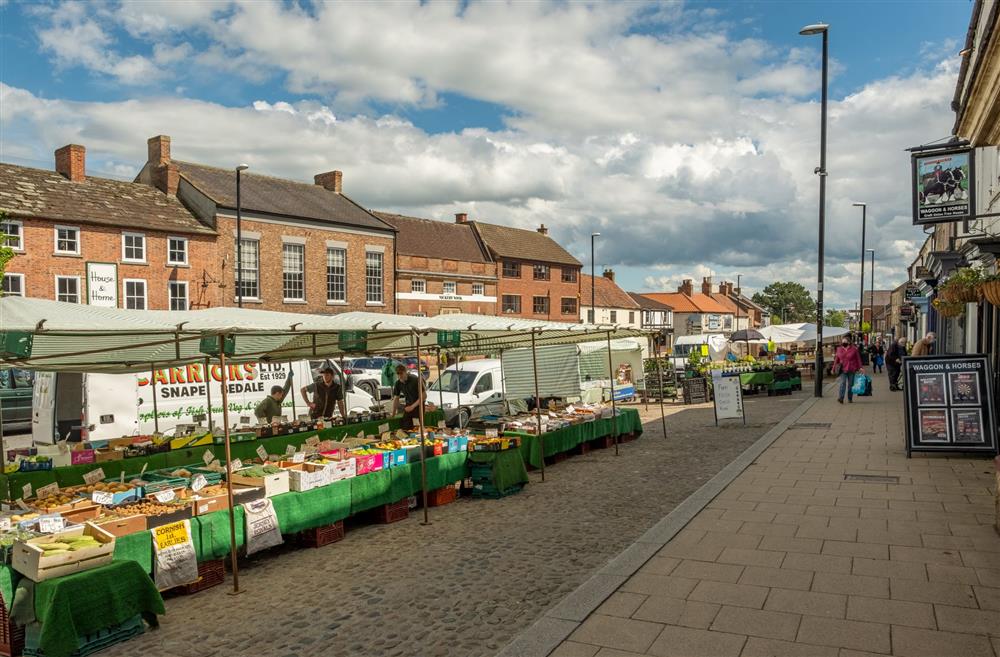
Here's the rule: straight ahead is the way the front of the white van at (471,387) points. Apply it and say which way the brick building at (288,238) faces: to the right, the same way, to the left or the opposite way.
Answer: to the left

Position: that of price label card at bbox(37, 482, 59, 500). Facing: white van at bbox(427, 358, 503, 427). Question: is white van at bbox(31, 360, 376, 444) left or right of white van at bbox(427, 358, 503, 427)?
left

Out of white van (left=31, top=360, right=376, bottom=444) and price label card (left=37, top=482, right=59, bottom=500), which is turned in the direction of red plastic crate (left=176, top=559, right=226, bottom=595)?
the price label card

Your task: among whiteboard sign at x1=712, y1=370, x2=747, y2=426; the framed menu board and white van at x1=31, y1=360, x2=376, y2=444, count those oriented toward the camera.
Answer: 2

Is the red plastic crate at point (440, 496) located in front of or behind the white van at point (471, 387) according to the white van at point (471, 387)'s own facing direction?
in front

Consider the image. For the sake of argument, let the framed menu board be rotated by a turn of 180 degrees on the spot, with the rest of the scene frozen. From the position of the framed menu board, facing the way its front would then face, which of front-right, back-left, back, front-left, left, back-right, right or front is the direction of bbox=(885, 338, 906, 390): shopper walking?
front

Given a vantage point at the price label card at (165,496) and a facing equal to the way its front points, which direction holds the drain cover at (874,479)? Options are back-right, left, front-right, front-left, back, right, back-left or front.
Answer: front-left

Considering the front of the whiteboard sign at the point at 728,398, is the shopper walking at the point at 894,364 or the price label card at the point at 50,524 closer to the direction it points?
the price label card

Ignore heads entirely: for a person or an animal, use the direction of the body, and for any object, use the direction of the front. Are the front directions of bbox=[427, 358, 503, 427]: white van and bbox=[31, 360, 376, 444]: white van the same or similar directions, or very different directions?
very different directions

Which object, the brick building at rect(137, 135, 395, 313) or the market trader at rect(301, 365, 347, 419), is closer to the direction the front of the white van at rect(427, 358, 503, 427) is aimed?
the market trader

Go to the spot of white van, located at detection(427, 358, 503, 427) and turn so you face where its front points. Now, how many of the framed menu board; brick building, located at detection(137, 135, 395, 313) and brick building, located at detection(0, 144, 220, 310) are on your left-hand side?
1

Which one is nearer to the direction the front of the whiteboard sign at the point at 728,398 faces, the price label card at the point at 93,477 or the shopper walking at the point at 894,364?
the price label card

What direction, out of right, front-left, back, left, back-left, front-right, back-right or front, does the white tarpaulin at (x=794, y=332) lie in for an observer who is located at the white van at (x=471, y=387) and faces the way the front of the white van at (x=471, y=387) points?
back

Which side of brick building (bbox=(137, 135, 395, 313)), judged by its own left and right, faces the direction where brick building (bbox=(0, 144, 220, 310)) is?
right

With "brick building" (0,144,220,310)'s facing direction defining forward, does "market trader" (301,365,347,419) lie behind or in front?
in front
